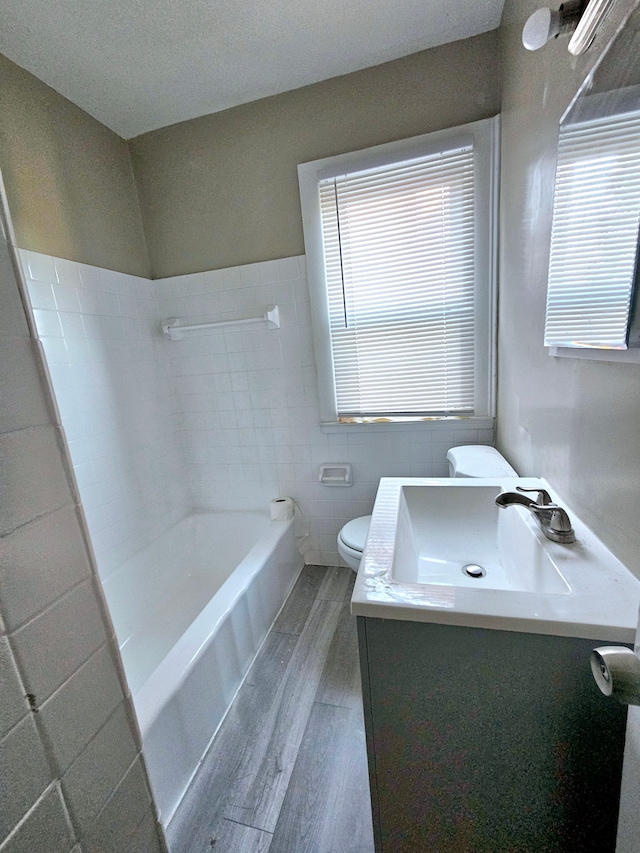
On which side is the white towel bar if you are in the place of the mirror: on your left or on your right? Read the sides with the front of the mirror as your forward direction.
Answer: on your right

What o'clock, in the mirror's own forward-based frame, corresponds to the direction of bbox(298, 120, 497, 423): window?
The window is roughly at 3 o'clock from the mirror.

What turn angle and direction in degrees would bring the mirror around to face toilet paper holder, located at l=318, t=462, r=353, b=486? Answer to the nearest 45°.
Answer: approximately 90° to its right

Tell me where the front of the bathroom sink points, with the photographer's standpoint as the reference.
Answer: facing to the left of the viewer

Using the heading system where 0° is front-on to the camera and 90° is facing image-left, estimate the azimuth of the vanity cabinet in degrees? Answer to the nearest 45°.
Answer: approximately 90°

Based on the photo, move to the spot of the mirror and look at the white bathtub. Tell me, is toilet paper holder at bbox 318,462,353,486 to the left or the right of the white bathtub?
right

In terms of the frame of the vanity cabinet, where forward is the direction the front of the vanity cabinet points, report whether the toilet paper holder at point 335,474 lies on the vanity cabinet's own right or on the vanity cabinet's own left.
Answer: on the vanity cabinet's own right

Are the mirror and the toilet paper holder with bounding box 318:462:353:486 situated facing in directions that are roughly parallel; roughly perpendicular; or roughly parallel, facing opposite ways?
roughly perpendicular

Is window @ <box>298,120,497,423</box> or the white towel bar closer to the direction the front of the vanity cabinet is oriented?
the white towel bar

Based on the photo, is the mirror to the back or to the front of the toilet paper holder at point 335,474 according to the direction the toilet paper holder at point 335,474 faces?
to the front
